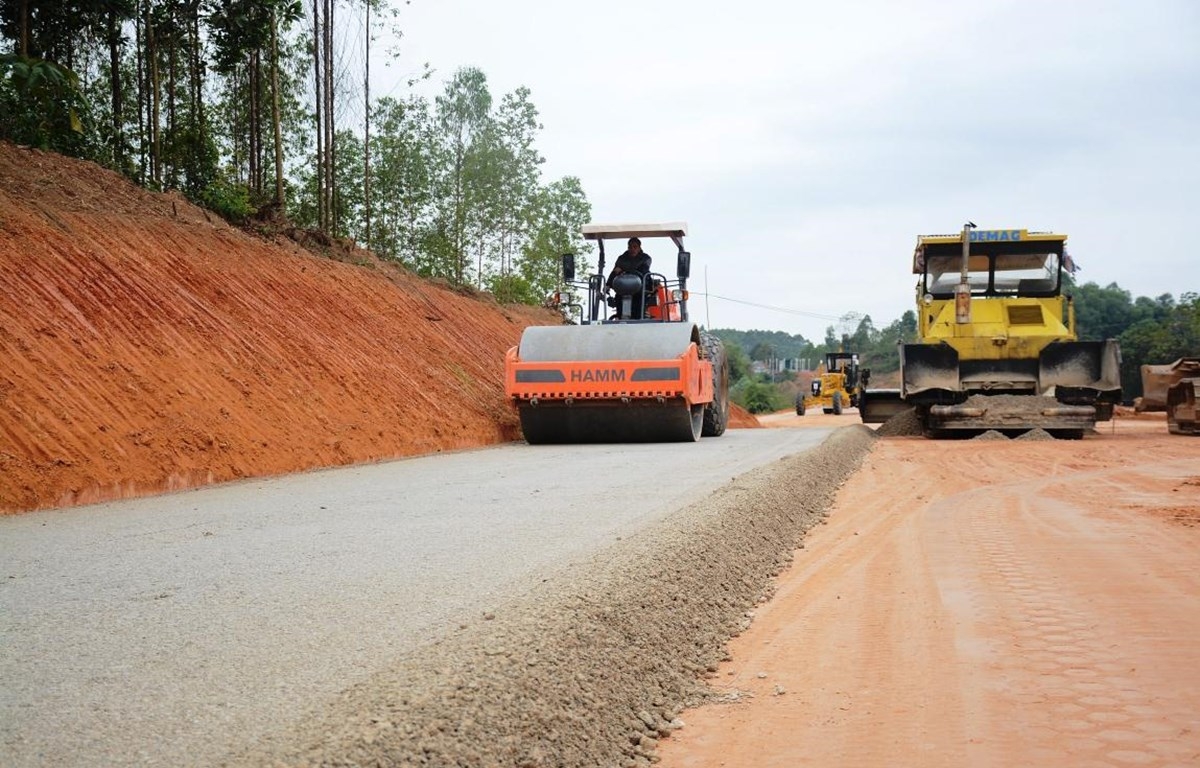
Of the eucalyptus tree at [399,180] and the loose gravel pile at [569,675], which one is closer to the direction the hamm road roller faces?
the loose gravel pile

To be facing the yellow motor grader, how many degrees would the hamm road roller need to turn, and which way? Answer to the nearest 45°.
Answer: approximately 180°

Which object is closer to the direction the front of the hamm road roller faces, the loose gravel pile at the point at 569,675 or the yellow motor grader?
the loose gravel pile

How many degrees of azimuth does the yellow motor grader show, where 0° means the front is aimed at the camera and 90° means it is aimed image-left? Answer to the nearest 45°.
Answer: approximately 45°

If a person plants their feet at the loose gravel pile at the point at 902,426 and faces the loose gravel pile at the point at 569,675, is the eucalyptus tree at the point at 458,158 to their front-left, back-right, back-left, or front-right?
back-right

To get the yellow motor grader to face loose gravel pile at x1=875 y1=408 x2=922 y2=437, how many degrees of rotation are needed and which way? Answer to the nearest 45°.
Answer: approximately 45° to its left

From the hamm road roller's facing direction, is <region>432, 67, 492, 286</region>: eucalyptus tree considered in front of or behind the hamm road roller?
behind

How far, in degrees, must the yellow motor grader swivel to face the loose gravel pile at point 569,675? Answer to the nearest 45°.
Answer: approximately 45° to its left

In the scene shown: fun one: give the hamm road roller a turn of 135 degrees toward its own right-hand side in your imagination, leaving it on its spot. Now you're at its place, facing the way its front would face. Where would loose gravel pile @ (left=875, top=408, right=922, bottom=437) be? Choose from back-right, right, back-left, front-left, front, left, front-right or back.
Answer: right
